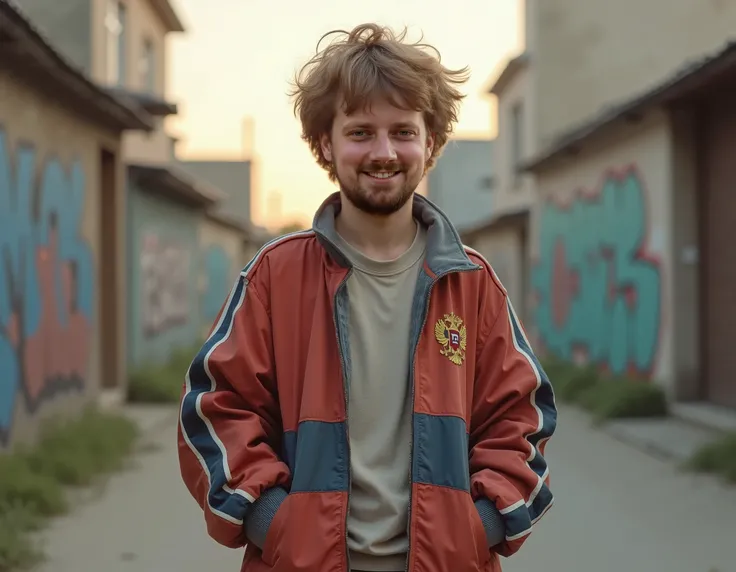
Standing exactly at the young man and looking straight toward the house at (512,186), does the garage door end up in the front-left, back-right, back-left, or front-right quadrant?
front-right

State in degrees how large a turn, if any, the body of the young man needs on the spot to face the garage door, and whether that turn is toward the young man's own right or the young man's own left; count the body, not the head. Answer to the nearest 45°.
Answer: approximately 135° to the young man's own left

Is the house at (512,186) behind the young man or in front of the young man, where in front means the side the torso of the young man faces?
behind

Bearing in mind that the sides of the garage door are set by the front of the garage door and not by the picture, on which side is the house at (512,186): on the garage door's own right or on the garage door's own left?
on the garage door's own right

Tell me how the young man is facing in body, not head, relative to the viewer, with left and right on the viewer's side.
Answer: facing the viewer

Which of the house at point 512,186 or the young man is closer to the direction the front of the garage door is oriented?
the young man

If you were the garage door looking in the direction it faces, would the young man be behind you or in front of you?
in front

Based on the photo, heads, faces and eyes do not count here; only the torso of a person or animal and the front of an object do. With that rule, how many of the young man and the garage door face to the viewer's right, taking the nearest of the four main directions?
0
